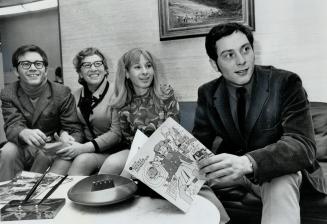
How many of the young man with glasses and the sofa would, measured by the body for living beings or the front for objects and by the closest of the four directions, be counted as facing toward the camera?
2

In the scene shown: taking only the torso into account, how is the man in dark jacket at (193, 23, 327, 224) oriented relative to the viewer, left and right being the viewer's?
facing the viewer and to the left of the viewer

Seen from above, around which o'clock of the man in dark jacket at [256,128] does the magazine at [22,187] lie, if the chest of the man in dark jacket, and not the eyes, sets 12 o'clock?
The magazine is roughly at 1 o'clock from the man in dark jacket.

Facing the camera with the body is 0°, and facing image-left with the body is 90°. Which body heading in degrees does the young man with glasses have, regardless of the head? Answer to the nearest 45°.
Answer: approximately 0°

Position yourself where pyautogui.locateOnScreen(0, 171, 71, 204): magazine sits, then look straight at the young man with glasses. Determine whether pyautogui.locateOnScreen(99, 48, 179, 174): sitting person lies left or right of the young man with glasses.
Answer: right

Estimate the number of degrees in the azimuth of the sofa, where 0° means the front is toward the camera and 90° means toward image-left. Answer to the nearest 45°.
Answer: approximately 0°
